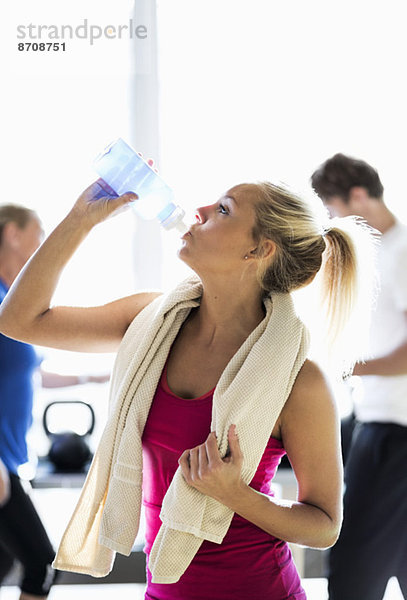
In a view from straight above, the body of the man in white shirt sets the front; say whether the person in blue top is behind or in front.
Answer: in front

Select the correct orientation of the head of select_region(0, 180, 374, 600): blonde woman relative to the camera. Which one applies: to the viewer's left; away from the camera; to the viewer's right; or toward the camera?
to the viewer's left

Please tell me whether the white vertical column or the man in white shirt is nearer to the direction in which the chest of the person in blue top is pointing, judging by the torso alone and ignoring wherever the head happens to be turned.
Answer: the man in white shirt

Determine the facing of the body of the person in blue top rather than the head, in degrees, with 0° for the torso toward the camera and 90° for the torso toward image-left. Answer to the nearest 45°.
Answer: approximately 270°

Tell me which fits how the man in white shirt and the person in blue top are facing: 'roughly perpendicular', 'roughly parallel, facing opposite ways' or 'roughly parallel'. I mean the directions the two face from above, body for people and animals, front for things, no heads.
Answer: roughly parallel, facing opposite ways

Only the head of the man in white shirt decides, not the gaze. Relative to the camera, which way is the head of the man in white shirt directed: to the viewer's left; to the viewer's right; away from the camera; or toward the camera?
to the viewer's left

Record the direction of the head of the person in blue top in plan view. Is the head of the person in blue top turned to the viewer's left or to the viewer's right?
to the viewer's right

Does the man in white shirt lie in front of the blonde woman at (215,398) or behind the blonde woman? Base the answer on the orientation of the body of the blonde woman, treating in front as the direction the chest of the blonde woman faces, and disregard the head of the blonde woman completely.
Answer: behind

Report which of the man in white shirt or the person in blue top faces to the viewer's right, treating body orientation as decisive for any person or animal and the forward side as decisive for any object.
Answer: the person in blue top

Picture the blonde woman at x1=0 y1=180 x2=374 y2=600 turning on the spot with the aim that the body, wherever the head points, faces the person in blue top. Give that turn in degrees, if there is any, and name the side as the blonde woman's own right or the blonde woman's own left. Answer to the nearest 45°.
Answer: approximately 90° to the blonde woman's own right

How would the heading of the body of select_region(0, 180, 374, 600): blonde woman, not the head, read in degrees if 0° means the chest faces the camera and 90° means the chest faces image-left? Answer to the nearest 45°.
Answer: approximately 45°

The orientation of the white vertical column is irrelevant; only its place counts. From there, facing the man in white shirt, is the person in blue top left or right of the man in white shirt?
right

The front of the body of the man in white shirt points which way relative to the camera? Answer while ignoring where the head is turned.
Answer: to the viewer's left
